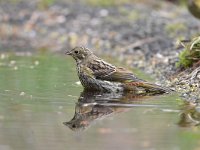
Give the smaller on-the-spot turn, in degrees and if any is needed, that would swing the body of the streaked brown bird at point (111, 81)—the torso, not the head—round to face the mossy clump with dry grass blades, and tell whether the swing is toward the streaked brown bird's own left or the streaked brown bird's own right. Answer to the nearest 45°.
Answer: approximately 135° to the streaked brown bird's own right

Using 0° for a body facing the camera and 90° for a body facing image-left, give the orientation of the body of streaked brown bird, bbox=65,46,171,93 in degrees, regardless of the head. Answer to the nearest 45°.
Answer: approximately 90°
